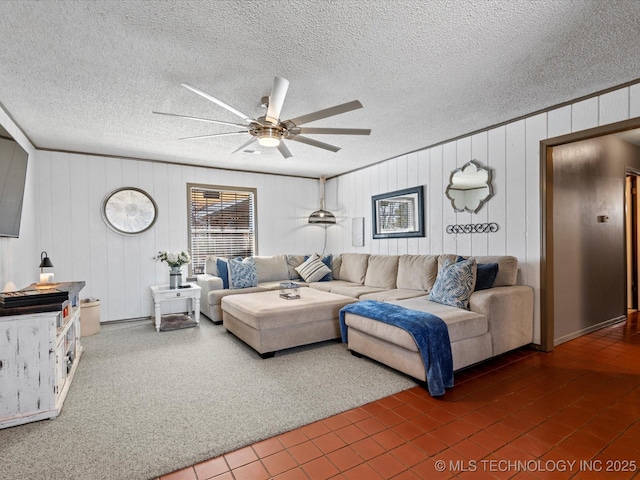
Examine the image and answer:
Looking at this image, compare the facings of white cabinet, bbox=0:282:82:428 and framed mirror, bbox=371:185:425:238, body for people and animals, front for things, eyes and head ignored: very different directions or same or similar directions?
very different directions

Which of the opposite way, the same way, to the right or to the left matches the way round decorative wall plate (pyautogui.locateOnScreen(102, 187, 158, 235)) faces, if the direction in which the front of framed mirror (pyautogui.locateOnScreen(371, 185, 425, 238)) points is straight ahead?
to the left

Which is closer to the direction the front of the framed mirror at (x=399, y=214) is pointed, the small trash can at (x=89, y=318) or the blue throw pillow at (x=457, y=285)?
the small trash can

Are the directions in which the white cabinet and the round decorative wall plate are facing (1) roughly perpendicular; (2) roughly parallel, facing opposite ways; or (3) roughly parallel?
roughly perpendicular

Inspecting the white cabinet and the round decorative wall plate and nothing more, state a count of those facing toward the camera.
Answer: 1

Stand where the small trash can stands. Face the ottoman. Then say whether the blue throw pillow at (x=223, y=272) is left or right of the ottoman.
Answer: left

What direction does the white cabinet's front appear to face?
to the viewer's right

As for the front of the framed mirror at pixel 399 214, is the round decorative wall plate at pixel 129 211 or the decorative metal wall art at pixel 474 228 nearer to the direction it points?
the round decorative wall plate

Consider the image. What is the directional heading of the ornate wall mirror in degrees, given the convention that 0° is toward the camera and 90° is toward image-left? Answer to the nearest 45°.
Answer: approximately 45°

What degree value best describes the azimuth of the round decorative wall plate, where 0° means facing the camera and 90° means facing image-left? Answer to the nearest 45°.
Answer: approximately 0°

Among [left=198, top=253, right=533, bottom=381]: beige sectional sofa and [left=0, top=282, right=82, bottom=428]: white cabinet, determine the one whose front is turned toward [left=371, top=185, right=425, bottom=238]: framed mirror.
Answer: the white cabinet

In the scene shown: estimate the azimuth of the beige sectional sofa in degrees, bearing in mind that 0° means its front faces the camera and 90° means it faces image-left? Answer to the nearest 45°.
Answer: approximately 45°
